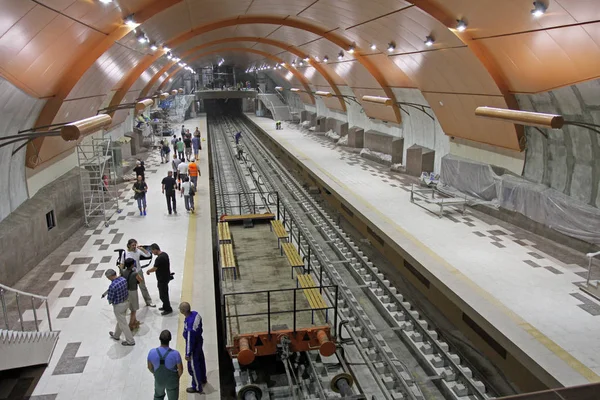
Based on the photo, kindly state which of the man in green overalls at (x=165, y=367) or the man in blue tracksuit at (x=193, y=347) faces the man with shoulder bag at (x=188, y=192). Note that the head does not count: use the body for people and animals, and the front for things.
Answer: the man in green overalls

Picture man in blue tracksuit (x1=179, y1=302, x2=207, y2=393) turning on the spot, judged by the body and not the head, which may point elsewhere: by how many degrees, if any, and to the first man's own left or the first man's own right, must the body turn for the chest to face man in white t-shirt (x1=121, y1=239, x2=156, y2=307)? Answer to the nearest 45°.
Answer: approximately 90° to the first man's own right

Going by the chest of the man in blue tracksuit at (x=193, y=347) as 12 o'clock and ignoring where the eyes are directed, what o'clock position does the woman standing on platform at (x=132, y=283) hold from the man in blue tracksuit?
The woman standing on platform is roughly at 2 o'clock from the man in blue tracksuit.

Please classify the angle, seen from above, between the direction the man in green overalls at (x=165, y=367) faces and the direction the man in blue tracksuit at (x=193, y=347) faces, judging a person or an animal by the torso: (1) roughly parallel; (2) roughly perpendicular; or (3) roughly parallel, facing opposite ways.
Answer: roughly perpendicular

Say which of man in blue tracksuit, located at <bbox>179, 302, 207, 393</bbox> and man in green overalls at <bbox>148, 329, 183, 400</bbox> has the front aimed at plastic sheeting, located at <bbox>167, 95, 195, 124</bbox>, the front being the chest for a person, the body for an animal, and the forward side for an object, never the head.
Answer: the man in green overalls

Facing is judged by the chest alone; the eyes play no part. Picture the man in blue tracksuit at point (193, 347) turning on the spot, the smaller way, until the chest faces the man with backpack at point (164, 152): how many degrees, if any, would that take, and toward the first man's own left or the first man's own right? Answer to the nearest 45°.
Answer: approximately 90° to the first man's own right

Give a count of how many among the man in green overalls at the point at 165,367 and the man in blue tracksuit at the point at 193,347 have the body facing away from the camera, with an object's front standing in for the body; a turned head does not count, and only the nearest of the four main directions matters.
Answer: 1

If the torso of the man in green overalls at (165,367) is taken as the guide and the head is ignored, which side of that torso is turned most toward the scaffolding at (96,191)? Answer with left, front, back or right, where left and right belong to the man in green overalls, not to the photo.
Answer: front

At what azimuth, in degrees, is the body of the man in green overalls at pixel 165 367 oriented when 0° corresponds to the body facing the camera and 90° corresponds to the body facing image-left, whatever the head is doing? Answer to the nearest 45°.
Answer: approximately 180°

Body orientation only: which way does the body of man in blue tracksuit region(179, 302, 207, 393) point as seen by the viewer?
to the viewer's left

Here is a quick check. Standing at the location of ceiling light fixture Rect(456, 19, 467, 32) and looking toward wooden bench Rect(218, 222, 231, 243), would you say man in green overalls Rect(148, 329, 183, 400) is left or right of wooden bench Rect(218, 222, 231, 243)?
left

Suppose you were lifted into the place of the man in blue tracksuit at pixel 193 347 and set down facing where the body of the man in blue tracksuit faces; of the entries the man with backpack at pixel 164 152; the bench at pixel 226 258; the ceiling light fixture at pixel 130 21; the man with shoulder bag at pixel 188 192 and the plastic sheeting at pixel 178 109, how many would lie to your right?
5

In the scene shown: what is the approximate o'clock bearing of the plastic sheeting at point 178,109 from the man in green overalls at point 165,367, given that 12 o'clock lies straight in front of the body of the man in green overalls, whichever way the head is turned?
The plastic sheeting is roughly at 12 o'clock from the man in green overalls.

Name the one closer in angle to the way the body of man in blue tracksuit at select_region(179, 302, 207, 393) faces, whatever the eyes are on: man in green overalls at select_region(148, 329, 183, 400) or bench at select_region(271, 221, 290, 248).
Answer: the man in green overalls

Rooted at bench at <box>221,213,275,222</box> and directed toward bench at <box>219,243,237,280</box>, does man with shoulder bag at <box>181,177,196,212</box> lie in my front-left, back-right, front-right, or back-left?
back-right

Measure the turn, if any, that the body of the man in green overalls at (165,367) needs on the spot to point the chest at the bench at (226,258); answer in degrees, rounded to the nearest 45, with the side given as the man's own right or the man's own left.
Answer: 0° — they already face it
